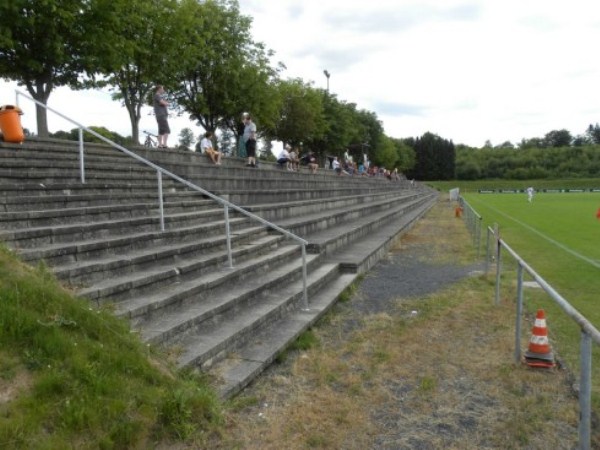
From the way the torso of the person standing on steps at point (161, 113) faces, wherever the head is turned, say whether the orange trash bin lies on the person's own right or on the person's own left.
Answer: on the person's own right

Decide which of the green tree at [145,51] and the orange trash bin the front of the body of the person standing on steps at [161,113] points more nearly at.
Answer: the orange trash bin

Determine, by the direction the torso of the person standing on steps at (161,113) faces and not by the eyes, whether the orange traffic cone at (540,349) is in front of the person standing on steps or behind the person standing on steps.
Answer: in front

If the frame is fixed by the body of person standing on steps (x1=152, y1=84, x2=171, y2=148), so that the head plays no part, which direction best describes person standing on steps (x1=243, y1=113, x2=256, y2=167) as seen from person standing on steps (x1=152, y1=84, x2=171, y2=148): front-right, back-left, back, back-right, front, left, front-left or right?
left

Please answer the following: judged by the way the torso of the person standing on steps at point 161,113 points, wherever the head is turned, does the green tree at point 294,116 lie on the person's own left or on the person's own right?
on the person's own left

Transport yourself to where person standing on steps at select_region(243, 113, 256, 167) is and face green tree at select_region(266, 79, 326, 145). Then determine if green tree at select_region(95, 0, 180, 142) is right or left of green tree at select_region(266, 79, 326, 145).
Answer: left

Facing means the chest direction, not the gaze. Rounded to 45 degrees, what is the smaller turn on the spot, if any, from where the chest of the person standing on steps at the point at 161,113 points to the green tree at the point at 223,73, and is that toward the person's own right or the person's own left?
approximately 135° to the person's own left

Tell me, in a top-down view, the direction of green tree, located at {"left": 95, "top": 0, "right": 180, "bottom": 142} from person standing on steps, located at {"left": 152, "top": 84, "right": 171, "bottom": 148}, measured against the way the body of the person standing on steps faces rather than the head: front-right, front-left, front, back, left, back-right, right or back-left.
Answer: back-left

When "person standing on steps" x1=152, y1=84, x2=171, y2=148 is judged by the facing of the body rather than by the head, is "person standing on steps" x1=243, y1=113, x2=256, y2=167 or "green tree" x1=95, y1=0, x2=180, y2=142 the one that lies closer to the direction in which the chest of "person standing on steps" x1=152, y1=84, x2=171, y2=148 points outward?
the person standing on steps

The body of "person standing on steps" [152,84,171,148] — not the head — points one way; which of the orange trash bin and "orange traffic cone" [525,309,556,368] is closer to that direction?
the orange traffic cone

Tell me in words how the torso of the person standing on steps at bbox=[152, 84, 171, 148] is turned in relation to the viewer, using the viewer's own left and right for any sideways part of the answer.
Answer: facing the viewer and to the right of the viewer
